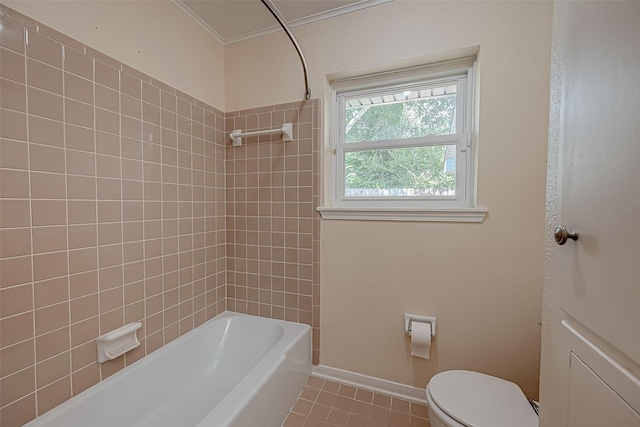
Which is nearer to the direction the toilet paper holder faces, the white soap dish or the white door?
the white door

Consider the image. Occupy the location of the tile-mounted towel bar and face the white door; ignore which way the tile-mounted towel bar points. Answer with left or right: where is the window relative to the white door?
left

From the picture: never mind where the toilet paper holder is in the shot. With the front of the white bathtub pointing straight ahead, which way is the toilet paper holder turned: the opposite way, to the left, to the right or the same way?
to the right

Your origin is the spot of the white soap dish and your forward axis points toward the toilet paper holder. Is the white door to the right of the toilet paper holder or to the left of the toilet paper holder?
right

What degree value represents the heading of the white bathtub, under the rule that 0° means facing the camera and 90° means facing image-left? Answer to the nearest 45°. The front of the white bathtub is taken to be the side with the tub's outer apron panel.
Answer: approximately 315°

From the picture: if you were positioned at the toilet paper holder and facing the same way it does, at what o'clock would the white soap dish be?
The white soap dish is roughly at 2 o'clock from the toilet paper holder.
